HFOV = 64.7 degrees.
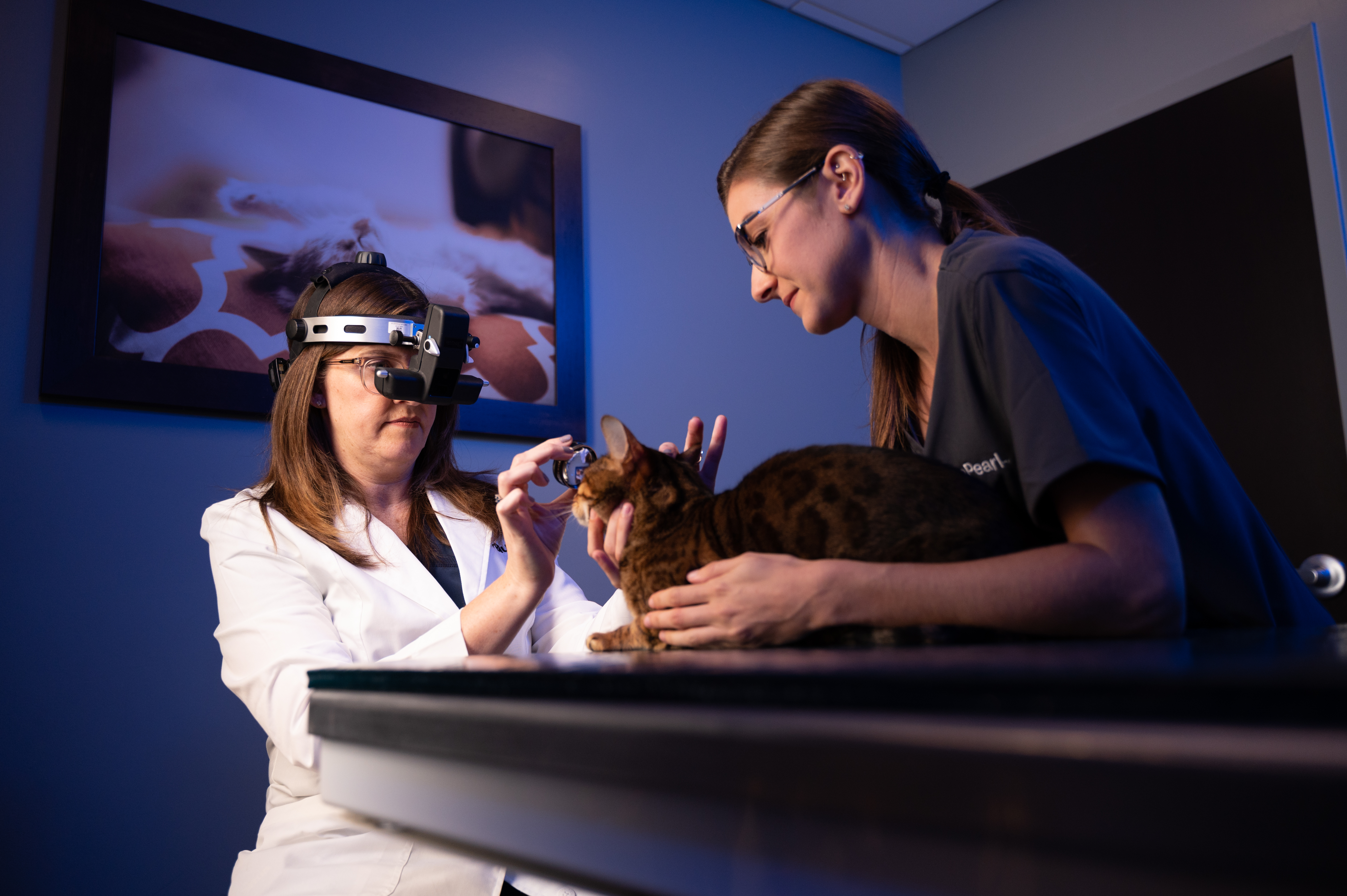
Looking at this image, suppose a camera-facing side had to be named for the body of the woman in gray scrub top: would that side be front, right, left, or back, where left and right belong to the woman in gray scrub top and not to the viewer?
left

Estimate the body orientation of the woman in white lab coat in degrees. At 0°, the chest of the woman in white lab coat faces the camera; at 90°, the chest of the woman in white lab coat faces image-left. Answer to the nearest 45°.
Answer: approximately 315°

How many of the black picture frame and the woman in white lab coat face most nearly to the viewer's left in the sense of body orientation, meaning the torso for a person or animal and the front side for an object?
0

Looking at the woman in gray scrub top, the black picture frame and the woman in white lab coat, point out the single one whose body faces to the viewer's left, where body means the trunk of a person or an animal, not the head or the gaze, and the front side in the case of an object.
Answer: the woman in gray scrub top

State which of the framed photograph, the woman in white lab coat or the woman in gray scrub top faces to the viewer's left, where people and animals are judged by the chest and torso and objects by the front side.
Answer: the woman in gray scrub top

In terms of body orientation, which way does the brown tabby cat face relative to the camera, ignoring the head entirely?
to the viewer's left

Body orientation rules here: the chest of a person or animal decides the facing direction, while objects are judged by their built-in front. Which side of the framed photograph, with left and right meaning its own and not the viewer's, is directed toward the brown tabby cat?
front

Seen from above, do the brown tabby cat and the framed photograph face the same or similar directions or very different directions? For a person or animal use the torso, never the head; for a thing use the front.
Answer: very different directions

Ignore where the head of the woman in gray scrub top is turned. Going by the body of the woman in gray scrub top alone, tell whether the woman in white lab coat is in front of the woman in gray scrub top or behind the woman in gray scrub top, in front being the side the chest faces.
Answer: in front

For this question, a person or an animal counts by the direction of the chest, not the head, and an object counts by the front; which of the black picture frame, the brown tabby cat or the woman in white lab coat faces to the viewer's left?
the brown tabby cat

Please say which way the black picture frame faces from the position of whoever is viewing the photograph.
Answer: facing the viewer and to the right of the viewer

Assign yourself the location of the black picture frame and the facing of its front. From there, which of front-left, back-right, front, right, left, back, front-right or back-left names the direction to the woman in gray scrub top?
front

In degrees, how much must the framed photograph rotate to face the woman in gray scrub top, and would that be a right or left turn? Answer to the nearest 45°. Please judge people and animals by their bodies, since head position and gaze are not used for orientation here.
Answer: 0° — it already faces them

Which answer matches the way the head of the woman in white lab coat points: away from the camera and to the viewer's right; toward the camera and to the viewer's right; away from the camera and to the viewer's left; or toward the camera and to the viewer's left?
toward the camera and to the viewer's right
